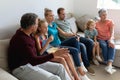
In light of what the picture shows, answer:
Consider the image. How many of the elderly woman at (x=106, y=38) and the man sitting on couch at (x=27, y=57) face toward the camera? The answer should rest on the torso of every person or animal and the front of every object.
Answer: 1

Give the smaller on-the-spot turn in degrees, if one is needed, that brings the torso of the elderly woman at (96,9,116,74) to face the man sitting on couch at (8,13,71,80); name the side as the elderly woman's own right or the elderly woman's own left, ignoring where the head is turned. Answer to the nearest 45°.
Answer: approximately 45° to the elderly woman's own right

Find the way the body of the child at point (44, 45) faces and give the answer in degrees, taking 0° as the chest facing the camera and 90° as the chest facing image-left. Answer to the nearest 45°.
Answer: approximately 315°

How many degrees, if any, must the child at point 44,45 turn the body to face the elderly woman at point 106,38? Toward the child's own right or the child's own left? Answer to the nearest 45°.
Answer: approximately 90° to the child's own left

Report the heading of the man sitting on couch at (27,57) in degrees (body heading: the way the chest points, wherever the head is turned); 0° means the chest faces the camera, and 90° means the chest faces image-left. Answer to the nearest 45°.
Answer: approximately 270°

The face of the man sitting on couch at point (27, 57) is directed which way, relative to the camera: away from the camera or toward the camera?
away from the camera
